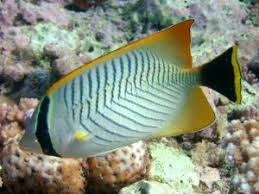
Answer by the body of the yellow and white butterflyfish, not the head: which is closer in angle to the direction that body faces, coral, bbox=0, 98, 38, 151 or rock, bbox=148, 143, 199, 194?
the coral

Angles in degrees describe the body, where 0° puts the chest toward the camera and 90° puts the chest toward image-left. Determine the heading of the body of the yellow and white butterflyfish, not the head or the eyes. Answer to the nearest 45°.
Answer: approximately 90°

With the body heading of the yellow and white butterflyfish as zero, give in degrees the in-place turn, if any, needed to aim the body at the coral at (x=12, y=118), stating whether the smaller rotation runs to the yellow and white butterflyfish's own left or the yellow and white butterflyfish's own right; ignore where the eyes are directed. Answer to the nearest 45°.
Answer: approximately 45° to the yellow and white butterflyfish's own right
